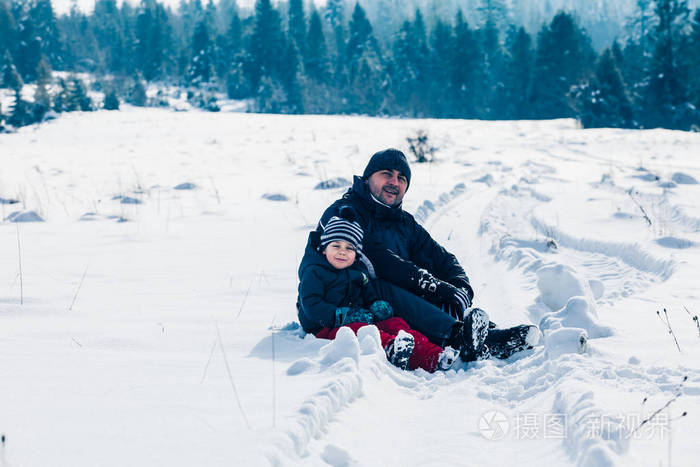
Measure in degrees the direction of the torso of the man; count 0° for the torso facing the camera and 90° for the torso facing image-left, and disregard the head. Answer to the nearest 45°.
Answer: approximately 315°

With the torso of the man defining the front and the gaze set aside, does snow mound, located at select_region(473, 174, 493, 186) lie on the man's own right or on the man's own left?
on the man's own left

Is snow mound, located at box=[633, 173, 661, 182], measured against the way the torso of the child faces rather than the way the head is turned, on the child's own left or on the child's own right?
on the child's own left

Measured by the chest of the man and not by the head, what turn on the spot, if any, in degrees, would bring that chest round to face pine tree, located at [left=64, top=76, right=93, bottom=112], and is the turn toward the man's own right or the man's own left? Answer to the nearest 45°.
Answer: approximately 180°

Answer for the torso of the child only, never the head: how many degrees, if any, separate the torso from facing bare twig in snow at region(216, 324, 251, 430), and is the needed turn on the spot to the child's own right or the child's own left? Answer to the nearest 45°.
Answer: approximately 45° to the child's own right

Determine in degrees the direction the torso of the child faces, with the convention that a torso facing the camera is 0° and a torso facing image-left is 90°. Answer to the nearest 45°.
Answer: approximately 315°

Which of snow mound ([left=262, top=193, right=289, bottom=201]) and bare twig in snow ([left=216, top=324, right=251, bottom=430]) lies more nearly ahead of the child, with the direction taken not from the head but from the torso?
the bare twig in snow

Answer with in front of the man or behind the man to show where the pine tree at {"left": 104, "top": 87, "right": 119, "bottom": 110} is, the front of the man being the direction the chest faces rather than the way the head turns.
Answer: behind

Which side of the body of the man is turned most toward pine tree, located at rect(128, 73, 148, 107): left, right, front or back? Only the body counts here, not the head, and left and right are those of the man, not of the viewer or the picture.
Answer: back
